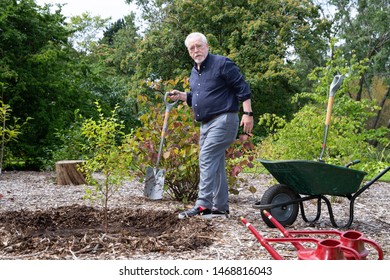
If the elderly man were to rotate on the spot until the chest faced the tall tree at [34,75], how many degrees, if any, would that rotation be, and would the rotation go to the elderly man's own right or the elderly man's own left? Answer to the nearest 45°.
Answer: approximately 90° to the elderly man's own right

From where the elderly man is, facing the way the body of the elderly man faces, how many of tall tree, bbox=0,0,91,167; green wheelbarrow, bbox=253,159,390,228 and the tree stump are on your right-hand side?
2

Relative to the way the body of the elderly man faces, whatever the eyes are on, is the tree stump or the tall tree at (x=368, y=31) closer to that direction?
the tree stump

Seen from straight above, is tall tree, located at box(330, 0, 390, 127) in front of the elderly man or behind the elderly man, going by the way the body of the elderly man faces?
behind

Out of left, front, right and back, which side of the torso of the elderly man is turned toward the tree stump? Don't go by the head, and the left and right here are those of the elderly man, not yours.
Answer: right

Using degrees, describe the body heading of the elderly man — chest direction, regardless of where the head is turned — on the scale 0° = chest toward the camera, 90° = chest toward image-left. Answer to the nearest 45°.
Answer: approximately 45°

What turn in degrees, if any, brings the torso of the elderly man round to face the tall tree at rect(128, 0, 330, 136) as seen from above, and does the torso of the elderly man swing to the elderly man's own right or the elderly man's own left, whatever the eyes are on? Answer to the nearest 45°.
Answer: approximately 135° to the elderly man's own right
